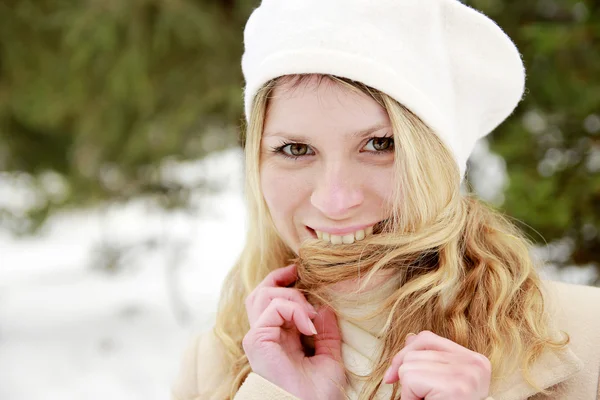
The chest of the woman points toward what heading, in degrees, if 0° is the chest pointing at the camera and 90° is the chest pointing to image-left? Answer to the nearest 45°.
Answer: approximately 0°
